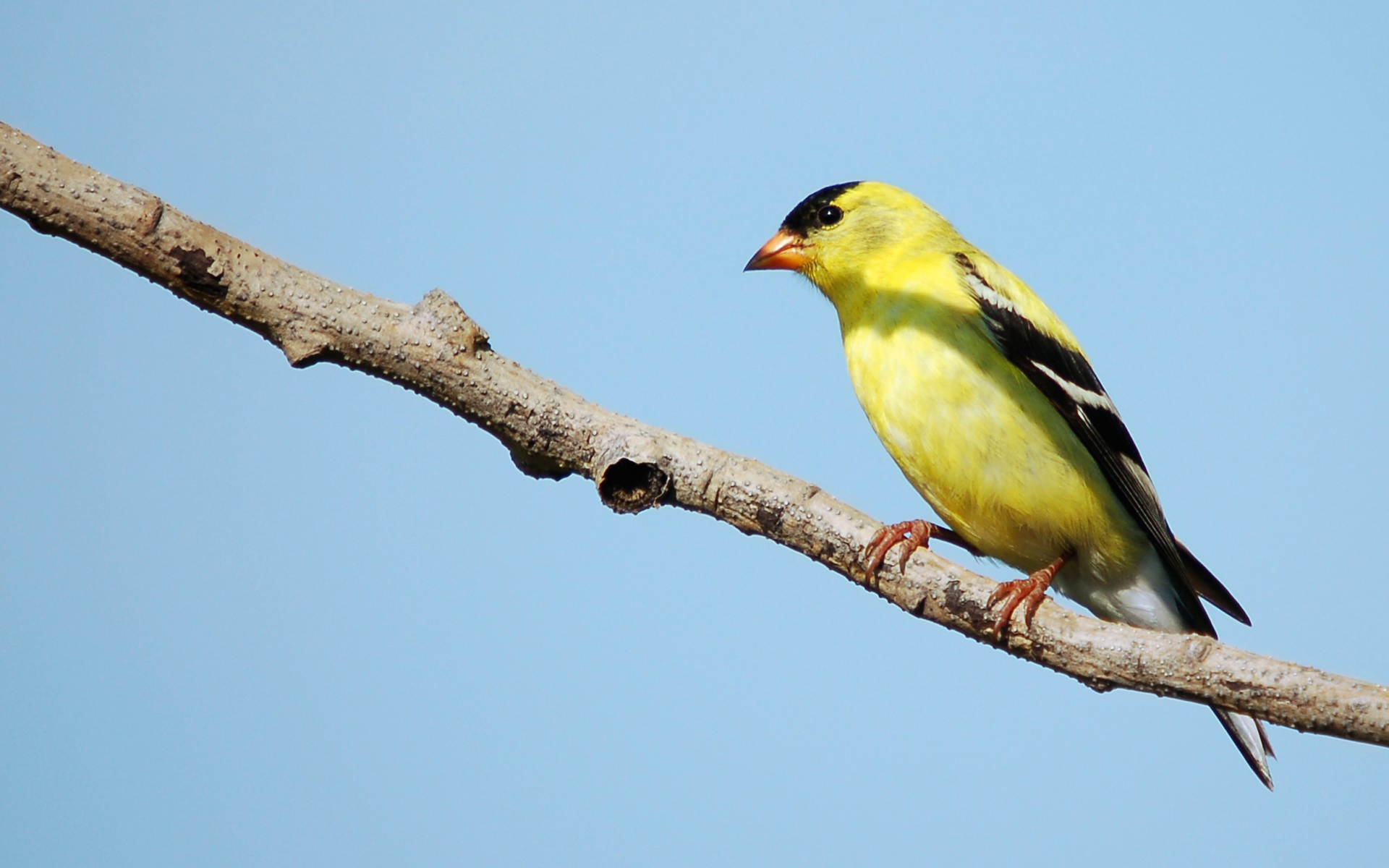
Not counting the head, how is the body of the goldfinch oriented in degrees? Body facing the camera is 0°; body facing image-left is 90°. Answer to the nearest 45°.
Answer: approximately 45°
